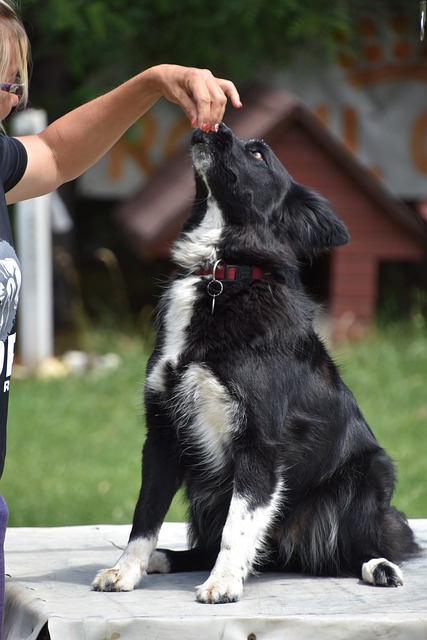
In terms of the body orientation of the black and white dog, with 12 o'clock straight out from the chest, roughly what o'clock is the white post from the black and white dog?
The white post is roughly at 4 o'clock from the black and white dog.

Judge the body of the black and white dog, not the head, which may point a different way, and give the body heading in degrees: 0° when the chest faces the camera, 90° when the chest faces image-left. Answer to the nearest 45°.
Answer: approximately 45°
